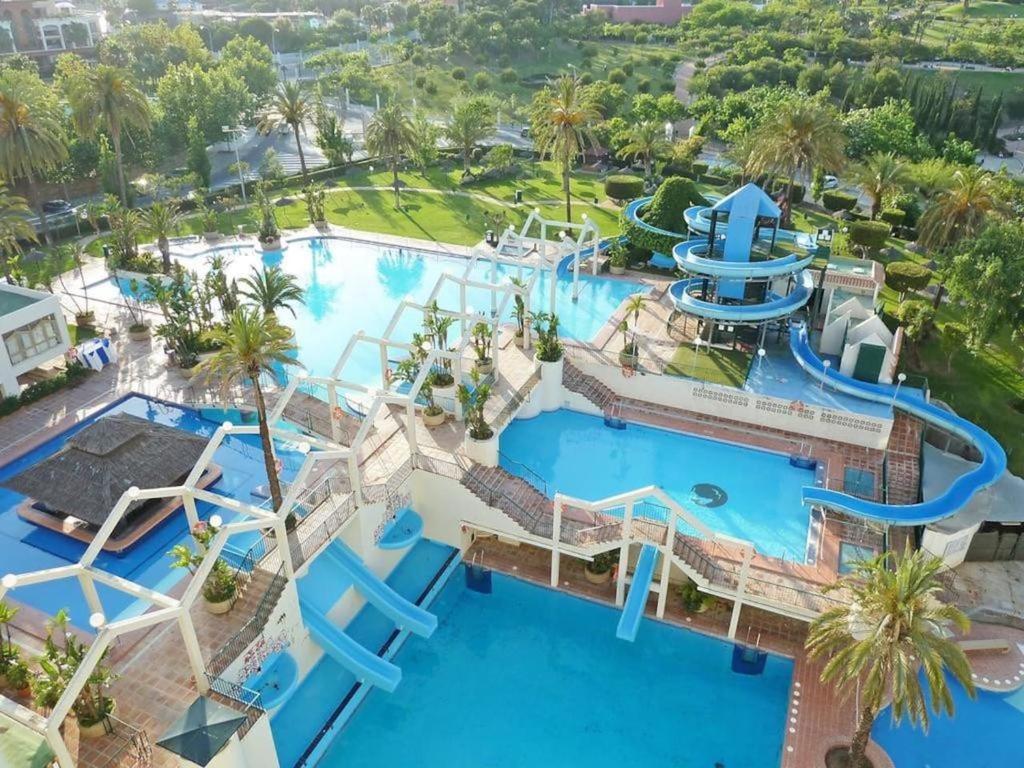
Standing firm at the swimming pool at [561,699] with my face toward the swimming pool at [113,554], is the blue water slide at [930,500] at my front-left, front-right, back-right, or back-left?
back-right

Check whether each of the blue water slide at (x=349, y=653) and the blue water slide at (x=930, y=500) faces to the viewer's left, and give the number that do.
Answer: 1

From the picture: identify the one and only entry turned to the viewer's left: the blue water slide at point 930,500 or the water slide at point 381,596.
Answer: the blue water slide

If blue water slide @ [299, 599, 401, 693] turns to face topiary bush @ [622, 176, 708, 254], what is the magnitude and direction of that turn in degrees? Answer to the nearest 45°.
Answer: approximately 90° to its left

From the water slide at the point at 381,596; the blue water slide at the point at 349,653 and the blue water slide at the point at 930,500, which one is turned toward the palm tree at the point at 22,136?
the blue water slide at the point at 930,500

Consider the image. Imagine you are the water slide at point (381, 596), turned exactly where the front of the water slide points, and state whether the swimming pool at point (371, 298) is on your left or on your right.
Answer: on your left

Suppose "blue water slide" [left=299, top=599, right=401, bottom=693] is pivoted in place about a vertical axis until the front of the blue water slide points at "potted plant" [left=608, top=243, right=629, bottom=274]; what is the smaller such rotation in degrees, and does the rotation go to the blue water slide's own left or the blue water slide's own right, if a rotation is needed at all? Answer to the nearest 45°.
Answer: approximately 90° to the blue water slide's own left

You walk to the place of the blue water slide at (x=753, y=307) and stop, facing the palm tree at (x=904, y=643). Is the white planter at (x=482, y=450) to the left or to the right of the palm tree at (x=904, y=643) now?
right

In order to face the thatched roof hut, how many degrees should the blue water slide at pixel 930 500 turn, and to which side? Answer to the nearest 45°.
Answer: approximately 45° to its left

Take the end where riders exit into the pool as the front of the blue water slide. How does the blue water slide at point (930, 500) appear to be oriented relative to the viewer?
to the viewer's left

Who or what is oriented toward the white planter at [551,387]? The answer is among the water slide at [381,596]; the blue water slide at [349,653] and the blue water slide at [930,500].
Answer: the blue water slide at [930,500]

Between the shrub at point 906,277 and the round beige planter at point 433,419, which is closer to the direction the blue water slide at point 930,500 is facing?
the round beige planter

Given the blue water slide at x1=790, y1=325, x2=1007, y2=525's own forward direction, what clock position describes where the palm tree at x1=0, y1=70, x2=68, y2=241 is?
The palm tree is roughly at 12 o'clock from the blue water slide.

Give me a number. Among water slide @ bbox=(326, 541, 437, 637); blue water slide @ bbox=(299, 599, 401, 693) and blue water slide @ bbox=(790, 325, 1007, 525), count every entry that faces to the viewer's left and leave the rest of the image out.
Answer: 1

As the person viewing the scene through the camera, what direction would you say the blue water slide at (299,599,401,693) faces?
facing the viewer and to the right of the viewer

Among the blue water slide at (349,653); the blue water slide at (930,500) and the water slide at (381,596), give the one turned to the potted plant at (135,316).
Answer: the blue water slide at (930,500)
